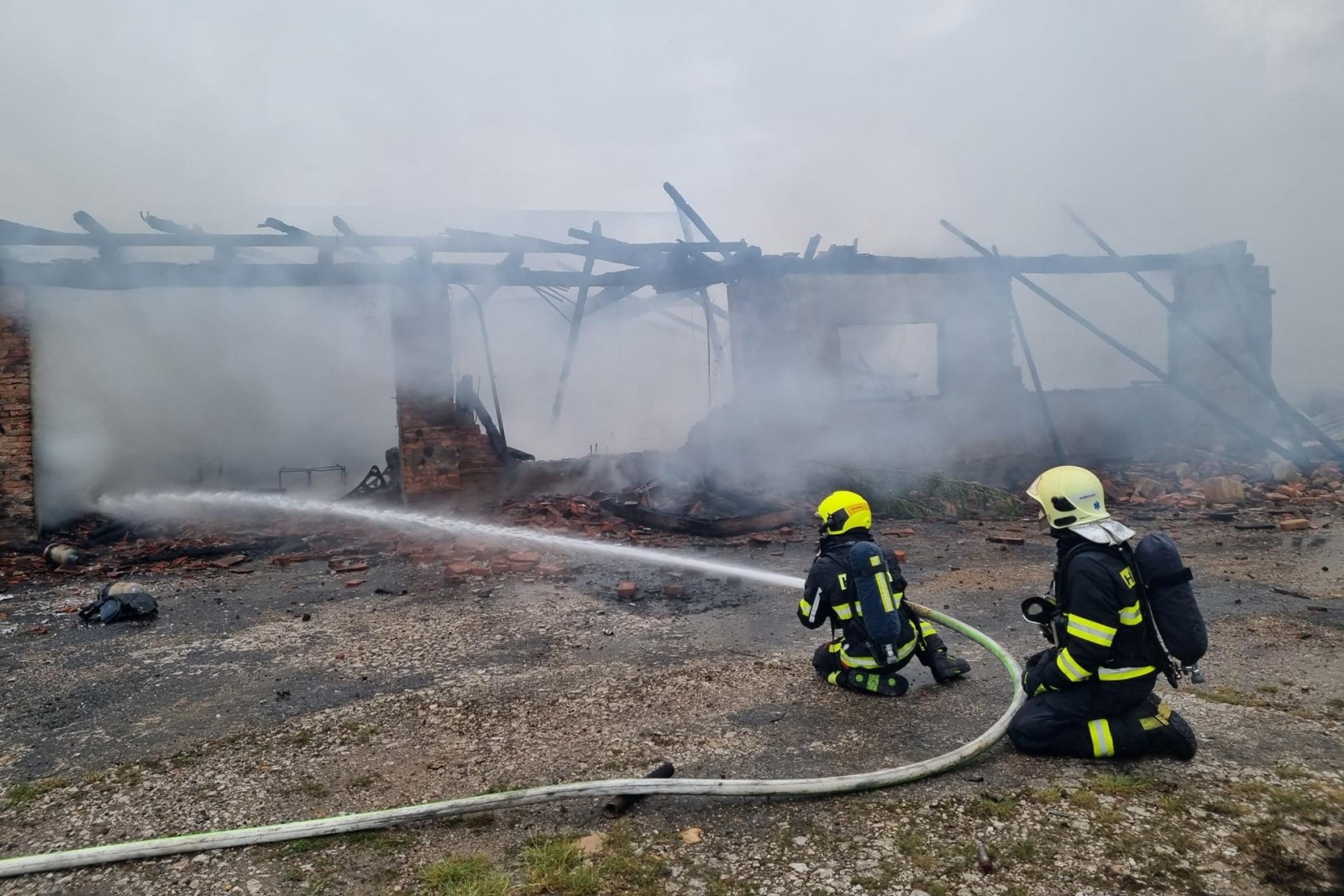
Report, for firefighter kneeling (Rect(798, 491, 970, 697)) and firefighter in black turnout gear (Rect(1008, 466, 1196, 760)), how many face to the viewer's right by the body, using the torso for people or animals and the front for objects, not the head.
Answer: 0

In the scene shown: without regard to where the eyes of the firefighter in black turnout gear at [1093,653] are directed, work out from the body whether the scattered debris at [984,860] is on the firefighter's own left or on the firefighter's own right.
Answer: on the firefighter's own left

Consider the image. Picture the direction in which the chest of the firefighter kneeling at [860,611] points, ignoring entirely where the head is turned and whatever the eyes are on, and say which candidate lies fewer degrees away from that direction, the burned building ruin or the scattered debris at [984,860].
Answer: the burned building ruin

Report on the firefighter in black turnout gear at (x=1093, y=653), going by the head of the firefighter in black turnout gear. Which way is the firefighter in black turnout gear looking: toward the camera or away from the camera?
away from the camera

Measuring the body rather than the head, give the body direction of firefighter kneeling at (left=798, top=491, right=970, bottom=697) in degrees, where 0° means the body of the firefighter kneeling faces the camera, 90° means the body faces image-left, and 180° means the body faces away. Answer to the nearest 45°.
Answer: approximately 135°

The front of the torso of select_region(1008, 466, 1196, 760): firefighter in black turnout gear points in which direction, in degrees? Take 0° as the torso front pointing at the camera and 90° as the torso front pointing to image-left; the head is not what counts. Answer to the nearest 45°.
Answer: approximately 90°

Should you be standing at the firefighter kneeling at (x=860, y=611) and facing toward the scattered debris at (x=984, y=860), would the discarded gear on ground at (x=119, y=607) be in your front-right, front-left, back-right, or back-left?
back-right

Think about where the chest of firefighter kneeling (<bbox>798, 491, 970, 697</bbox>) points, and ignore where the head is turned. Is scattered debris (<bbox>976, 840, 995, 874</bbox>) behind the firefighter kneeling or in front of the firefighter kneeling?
behind

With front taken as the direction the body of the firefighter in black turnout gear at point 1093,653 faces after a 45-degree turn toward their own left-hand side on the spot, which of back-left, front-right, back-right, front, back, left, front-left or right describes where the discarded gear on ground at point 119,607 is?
front-right

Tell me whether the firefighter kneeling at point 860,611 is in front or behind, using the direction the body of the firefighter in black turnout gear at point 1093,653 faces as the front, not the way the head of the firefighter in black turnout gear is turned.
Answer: in front
